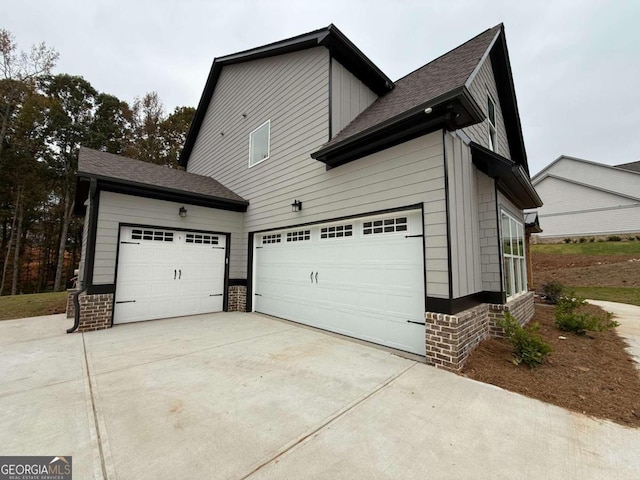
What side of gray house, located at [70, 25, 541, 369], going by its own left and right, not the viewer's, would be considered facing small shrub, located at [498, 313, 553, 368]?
front

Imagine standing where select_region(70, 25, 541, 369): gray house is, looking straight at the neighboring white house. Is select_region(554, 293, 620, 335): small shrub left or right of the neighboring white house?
right

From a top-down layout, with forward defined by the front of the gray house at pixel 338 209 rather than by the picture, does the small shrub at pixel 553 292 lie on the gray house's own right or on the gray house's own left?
on the gray house's own left

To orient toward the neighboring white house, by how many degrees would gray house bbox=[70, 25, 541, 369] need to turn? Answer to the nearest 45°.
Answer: approximately 90° to its left

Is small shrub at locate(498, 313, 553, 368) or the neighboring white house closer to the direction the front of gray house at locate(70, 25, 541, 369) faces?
the small shrub
